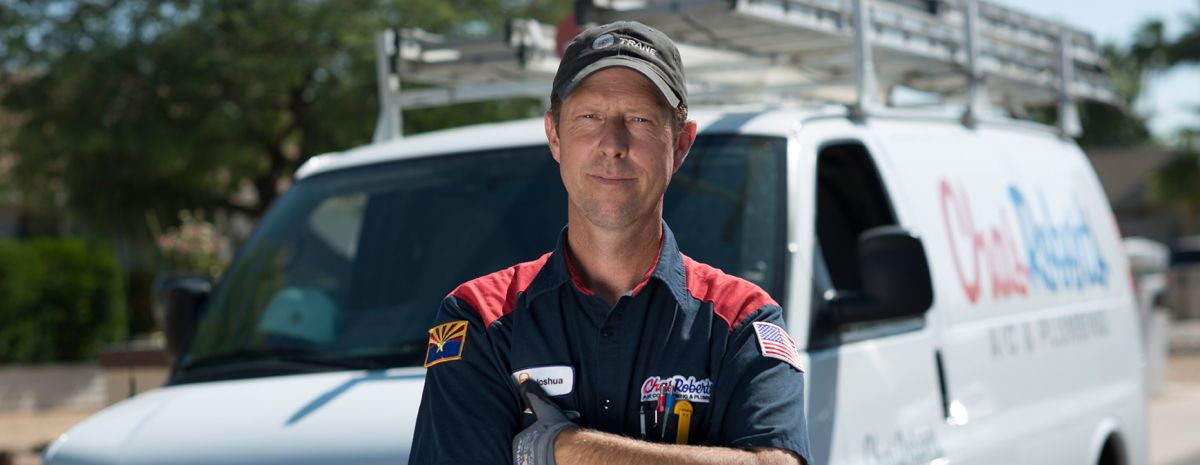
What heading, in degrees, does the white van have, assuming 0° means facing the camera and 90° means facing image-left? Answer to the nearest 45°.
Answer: approximately 45°

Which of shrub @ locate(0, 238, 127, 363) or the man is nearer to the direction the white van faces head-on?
the man

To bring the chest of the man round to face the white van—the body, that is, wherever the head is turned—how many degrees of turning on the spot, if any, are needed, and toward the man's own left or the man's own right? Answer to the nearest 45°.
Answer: approximately 180°

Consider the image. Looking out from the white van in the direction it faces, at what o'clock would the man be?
The man is roughly at 11 o'clock from the white van.

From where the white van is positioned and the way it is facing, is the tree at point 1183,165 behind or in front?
behind

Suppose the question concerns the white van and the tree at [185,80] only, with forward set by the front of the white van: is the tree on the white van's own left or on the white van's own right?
on the white van's own right

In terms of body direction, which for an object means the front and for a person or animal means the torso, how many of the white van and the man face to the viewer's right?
0

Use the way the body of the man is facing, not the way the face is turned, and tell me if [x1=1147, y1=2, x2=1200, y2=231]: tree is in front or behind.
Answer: behind

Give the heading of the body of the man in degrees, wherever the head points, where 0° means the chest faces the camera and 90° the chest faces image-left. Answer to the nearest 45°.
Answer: approximately 0°
